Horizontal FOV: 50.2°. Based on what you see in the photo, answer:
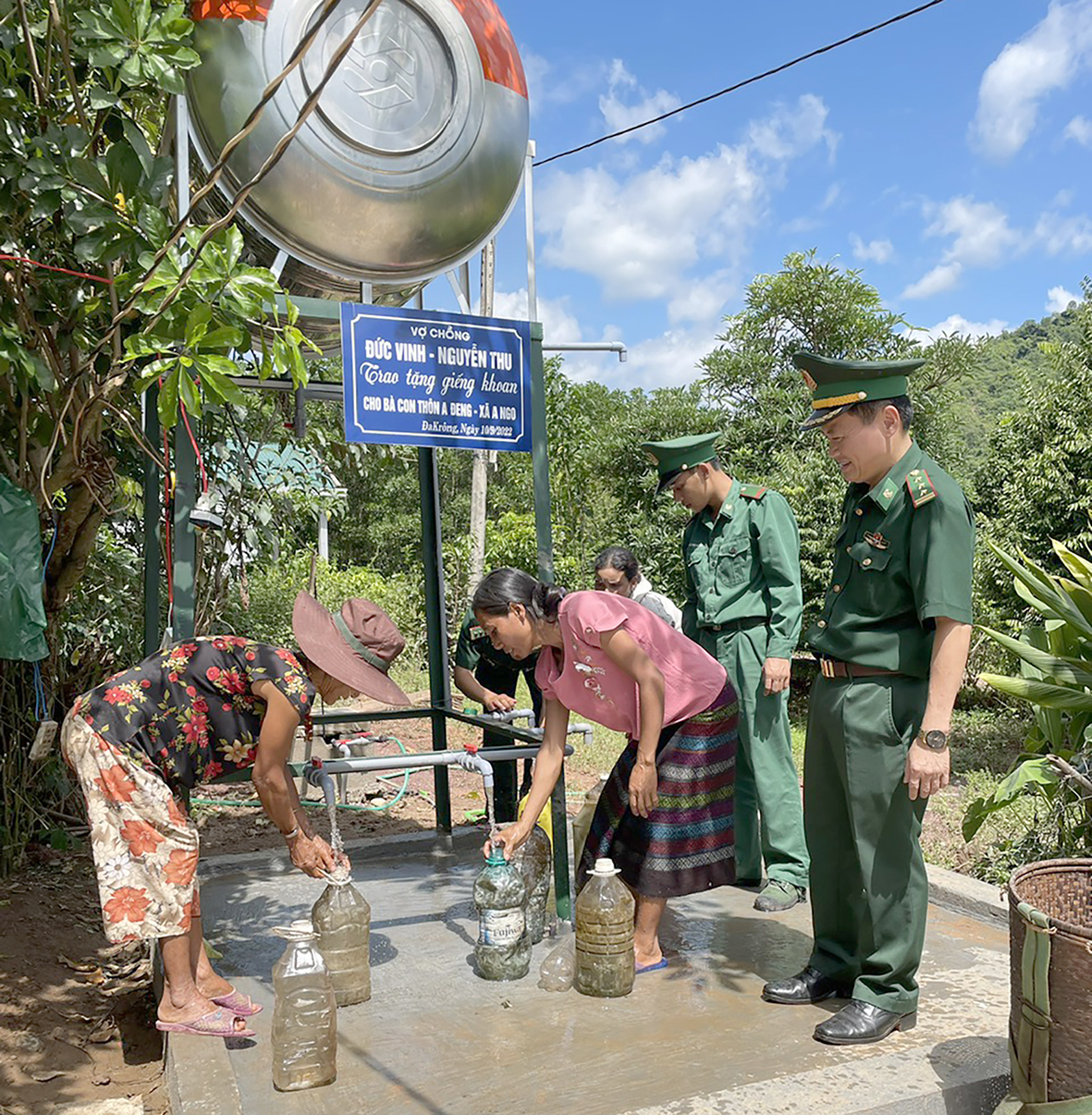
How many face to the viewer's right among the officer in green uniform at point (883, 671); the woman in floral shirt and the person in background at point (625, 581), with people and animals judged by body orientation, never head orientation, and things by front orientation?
1

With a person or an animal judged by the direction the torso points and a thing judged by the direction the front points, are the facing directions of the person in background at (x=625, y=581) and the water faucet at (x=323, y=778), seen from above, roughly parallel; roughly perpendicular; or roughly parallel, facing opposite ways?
roughly perpendicular

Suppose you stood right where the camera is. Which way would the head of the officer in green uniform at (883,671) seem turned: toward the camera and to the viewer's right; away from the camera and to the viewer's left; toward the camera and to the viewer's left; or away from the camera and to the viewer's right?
toward the camera and to the viewer's left

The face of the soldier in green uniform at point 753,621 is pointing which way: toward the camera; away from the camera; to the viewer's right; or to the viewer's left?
to the viewer's left

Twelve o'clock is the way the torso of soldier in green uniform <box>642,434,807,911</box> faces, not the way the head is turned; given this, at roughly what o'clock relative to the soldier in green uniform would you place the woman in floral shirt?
The woman in floral shirt is roughly at 12 o'clock from the soldier in green uniform.

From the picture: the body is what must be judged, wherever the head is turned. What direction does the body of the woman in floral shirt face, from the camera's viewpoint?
to the viewer's right

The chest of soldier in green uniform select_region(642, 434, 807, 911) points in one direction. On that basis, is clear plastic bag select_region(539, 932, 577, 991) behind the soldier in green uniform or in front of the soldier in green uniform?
in front

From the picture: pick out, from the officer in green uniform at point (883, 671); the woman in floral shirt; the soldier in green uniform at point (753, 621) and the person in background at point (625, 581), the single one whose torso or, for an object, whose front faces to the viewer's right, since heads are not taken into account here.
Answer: the woman in floral shirt

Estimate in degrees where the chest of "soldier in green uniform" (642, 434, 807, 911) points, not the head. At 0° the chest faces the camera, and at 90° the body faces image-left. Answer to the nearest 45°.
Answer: approximately 45°

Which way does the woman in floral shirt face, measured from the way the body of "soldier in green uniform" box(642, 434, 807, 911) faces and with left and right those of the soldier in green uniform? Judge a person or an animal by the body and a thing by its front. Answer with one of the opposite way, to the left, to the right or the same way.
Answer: the opposite way

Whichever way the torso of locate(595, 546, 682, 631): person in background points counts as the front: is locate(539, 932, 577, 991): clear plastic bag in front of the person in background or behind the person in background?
in front
